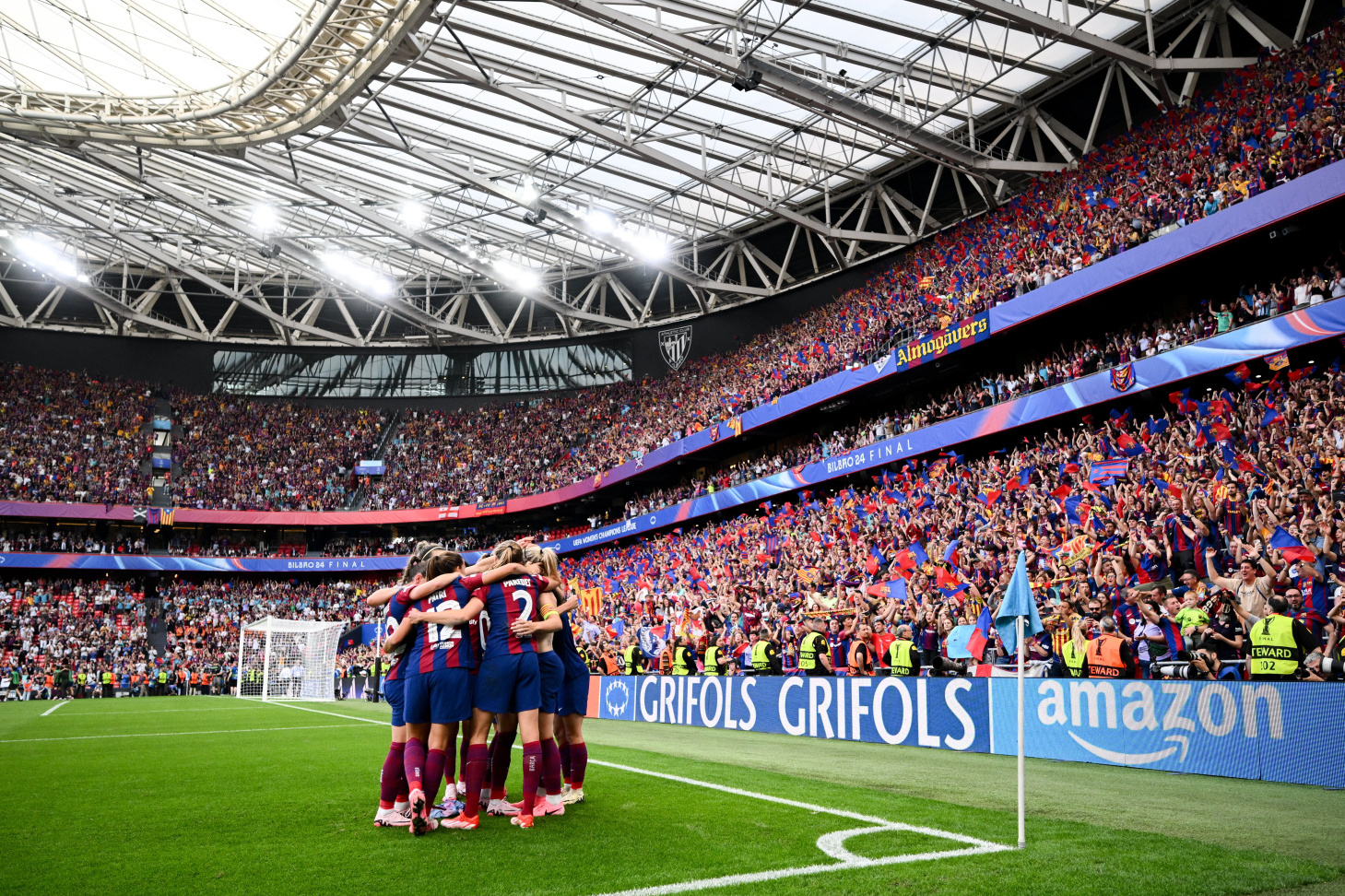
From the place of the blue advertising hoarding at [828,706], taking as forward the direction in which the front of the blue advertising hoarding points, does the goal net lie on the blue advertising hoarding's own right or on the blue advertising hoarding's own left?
on the blue advertising hoarding's own right

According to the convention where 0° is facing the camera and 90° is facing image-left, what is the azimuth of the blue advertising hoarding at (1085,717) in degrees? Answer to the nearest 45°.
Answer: approximately 45°

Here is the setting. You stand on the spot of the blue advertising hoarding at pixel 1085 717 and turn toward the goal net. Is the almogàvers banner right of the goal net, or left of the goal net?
right

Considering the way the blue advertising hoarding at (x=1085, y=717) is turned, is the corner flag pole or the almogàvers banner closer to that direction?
the corner flag pole

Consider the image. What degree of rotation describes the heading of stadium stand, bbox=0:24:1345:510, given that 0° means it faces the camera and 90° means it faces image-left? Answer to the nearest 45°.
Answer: approximately 45°

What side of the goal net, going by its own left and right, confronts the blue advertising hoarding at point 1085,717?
left

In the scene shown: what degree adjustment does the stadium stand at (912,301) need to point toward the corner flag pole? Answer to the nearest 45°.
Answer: approximately 45° to its left

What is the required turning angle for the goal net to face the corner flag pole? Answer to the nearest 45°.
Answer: approximately 90° to its left

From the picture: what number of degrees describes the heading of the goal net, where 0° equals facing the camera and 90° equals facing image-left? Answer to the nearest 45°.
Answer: approximately 90°

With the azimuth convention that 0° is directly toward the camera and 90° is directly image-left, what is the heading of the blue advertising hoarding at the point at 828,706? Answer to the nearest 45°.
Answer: approximately 45°
